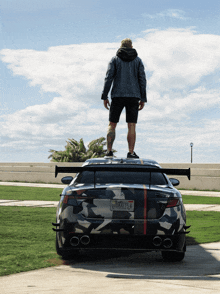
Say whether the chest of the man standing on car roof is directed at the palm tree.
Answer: yes

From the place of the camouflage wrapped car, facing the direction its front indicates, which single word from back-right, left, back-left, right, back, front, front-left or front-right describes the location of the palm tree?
front

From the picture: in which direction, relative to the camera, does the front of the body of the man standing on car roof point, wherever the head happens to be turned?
away from the camera

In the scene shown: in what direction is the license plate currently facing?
toward the camera

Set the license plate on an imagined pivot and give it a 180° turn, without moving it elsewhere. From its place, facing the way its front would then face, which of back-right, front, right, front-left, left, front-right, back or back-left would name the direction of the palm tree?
front

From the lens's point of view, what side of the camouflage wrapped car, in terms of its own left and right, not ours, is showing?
back

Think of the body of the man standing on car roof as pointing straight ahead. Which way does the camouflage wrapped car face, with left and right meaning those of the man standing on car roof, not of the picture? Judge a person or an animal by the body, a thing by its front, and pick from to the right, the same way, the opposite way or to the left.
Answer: the same way
